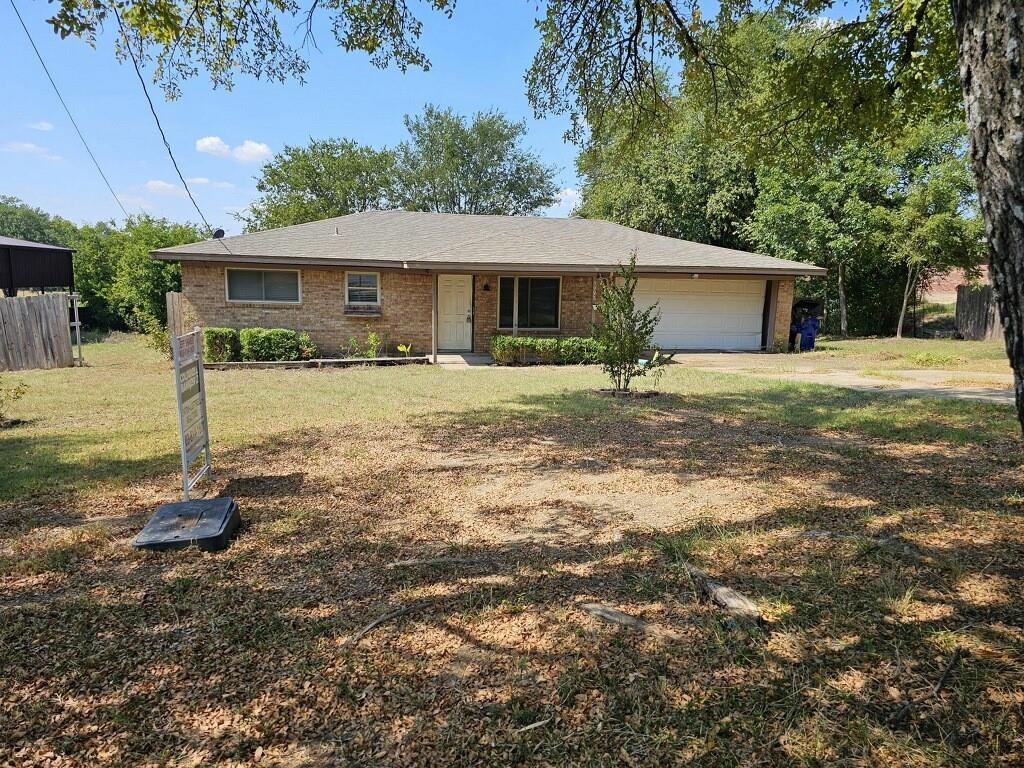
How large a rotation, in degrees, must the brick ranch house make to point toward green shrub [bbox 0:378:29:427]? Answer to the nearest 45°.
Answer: approximately 45° to its right

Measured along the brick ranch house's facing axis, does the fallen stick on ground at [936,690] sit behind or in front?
in front

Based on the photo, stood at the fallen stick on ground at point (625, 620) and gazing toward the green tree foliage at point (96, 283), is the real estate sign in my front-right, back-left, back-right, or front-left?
front-left

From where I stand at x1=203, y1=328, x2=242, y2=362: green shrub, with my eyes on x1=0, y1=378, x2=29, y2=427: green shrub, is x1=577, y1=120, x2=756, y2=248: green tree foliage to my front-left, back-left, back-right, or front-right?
back-left

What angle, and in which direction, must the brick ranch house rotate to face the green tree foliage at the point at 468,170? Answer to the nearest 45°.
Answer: approximately 180°

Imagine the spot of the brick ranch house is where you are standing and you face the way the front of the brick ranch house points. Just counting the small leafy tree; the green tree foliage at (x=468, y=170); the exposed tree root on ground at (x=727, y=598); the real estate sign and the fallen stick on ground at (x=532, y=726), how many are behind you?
1

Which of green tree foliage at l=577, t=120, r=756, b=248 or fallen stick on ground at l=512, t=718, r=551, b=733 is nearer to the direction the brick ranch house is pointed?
the fallen stick on ground

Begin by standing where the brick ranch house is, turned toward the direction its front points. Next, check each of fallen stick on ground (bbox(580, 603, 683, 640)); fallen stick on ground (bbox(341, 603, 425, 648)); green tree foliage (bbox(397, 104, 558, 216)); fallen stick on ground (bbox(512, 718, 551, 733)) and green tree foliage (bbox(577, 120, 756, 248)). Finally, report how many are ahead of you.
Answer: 3

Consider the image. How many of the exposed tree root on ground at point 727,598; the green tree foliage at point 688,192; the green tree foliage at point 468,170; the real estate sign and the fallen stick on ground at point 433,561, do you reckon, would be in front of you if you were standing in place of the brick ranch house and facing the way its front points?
3

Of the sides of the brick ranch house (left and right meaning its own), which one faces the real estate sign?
front

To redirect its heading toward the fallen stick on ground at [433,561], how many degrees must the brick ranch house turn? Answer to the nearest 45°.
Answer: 0° — it already faces it

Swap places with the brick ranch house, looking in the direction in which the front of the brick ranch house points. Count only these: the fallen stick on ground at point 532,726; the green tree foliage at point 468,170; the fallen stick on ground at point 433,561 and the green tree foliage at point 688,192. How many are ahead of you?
2

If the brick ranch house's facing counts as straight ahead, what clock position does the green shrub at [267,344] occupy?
The green shrub is roughly at 2 o'clock from the brick ranch house.

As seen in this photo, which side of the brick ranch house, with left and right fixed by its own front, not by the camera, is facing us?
front

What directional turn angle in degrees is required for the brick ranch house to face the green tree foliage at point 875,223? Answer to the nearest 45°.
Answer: approximately 90° to its left

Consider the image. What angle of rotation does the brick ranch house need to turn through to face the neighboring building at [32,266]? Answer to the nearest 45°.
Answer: approximately 90° to its right

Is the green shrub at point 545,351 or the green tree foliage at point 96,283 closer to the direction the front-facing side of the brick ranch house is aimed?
the green shrub

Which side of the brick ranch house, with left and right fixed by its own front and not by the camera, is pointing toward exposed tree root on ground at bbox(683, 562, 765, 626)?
front

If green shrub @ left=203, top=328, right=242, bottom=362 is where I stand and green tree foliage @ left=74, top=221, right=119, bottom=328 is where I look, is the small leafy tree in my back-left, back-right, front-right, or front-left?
back-right

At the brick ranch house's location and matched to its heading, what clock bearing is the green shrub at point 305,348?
The green shrub is roughly at 2 o'clock from the brick ranch house.
